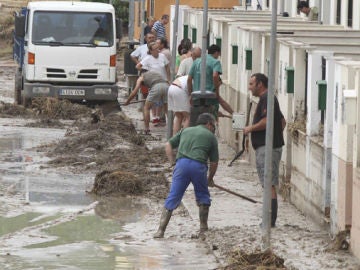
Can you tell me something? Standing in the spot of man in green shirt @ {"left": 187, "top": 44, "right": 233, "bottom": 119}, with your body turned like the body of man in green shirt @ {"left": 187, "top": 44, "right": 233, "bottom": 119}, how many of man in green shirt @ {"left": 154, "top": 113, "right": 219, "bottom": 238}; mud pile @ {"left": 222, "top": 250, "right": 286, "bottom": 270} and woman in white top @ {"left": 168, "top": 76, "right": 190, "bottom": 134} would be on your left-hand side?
1

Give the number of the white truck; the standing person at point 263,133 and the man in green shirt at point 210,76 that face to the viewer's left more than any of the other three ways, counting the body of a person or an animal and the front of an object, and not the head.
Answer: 1

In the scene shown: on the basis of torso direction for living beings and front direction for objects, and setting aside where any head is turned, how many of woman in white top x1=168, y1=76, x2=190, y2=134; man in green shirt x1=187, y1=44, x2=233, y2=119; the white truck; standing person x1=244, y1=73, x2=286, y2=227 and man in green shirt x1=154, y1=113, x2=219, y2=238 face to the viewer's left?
1

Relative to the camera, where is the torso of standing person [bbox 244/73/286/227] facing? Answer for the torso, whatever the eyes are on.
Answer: to the viewer's left

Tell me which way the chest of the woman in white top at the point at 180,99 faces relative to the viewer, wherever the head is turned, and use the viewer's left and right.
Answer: facing away from the viewer and to the right of the viewer

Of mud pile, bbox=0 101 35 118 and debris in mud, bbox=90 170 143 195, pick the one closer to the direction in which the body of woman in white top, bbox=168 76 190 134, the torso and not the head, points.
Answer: the mud pile

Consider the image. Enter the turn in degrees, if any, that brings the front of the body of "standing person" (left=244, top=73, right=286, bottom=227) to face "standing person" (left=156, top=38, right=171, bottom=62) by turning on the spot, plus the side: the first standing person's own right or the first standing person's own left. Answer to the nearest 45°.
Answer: approximately 90° to the first standing person's own right

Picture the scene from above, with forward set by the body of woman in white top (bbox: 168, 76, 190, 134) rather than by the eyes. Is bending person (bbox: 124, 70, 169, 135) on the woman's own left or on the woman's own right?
on the woman's own left

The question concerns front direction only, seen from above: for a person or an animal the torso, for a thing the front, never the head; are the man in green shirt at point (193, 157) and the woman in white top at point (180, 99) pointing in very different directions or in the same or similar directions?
same or similar directions

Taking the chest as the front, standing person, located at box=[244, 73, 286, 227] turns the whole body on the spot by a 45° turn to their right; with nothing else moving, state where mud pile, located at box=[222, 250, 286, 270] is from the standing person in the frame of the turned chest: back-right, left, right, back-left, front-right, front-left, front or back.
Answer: back-left

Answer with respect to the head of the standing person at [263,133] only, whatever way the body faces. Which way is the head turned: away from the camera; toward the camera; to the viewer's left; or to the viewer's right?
to the viewer's left

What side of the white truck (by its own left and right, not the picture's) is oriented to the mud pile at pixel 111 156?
front
